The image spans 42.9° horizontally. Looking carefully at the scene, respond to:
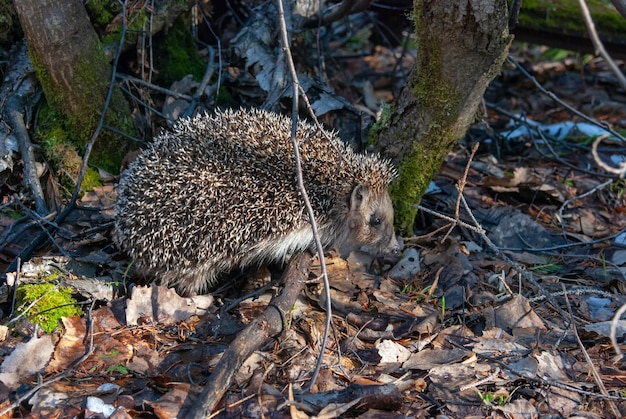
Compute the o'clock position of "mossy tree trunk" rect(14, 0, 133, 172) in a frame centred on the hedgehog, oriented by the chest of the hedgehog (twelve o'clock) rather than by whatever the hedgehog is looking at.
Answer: The mossy tree trunk is roughly at 8 o'clock from the hedgehog.

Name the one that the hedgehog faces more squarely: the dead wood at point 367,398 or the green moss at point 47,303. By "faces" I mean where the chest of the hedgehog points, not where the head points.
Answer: the dead wood

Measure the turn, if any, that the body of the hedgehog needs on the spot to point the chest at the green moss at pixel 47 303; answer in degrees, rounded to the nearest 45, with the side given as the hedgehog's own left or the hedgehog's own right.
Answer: approximately 135° to the hedgehog's own right

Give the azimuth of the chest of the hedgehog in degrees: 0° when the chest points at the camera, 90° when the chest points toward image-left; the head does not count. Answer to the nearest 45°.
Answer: approximately 270°

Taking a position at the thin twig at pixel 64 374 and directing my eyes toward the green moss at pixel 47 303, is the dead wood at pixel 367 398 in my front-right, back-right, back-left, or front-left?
back-right

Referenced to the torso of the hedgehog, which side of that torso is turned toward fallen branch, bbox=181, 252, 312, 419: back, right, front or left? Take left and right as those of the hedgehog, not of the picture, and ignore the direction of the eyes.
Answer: right

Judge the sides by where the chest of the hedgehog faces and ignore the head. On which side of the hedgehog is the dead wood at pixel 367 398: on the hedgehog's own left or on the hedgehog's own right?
on the hedgehog's own right

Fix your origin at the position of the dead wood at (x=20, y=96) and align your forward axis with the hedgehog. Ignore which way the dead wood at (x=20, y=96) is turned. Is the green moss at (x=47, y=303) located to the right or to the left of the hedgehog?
right

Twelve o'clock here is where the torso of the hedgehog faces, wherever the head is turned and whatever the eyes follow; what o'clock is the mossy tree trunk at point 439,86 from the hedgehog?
The mossy tree trunk is roughly at 12 o'clock from the hedgehog.

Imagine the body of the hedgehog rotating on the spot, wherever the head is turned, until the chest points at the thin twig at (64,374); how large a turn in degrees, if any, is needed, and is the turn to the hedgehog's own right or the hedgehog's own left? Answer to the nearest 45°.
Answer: approximately 135° to the hedgehog's own right

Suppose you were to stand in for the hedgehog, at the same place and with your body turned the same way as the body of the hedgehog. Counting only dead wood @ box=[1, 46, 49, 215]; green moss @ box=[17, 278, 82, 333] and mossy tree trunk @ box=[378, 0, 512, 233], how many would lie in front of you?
1
